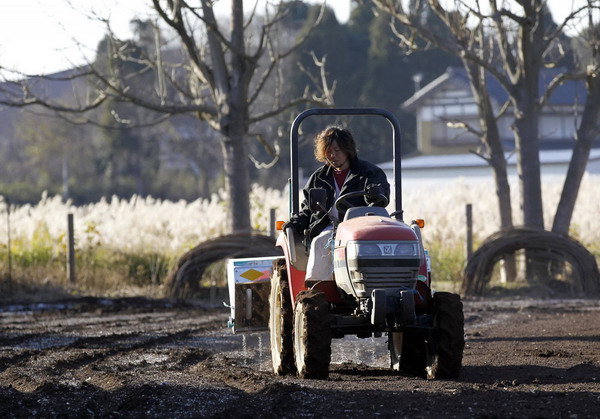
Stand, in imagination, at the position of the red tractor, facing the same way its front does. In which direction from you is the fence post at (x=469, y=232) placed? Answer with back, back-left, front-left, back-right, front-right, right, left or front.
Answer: back

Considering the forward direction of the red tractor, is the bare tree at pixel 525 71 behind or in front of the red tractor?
behind

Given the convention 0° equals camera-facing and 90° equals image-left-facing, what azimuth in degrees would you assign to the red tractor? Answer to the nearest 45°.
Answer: approximately 0°

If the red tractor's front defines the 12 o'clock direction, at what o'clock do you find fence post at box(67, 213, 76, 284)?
The fence post is roughly at 5 o'clock from the red tractor.

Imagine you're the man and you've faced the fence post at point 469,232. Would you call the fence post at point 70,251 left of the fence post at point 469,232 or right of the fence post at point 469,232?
left

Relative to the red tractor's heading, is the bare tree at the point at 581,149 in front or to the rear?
to the rear
